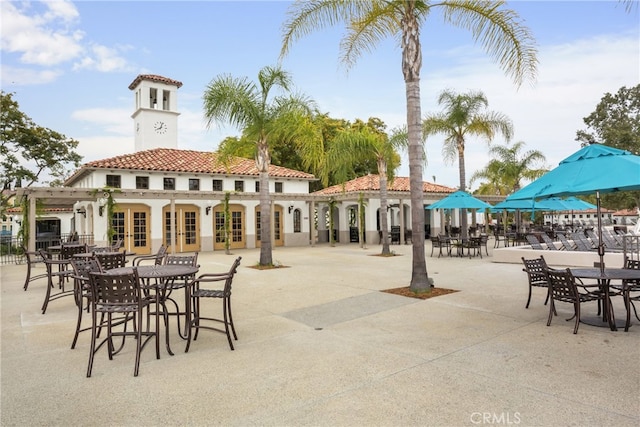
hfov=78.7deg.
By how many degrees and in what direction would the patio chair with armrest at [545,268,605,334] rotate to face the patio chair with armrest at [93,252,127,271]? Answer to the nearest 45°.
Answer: approximately 135° to its left

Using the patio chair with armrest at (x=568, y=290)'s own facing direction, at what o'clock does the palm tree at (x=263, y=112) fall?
The palm tree is roughly at 8 o'clock from the patio chair with armrest.

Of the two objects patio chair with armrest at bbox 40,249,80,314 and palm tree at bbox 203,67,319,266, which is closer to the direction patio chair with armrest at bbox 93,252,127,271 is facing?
the patio chair with armrest

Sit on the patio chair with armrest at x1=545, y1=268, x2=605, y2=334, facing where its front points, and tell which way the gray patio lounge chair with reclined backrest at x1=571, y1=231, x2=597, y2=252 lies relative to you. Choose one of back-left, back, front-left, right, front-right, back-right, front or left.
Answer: front-left

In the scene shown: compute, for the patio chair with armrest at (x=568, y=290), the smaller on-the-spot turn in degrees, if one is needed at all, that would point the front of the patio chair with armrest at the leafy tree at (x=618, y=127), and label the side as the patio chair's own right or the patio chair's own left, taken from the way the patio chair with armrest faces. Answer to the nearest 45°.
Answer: approximately 45° to the patio chair's own left

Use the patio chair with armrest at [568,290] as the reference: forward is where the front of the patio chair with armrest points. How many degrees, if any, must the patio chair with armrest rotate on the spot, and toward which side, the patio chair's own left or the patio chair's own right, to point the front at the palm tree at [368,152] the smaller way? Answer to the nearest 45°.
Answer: approximately 90° to the patio chair's own left

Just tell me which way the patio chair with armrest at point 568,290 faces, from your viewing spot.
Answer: facing away from the viewer and to the right of the viewer

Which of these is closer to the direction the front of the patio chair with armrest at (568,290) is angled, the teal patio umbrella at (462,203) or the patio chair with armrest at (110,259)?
the teal patio umbrella
